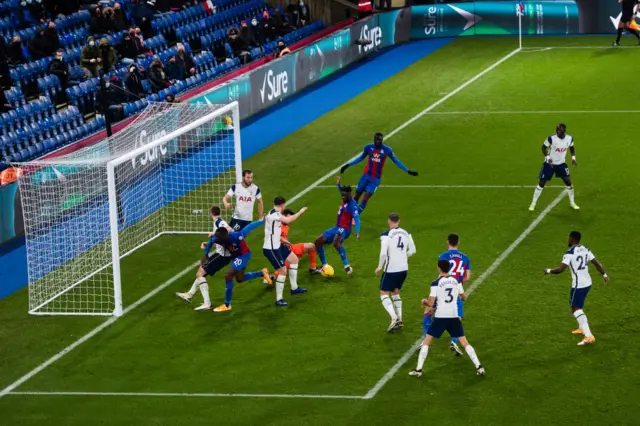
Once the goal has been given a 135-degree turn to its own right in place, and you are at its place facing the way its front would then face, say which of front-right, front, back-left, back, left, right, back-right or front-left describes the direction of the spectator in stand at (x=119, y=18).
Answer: right

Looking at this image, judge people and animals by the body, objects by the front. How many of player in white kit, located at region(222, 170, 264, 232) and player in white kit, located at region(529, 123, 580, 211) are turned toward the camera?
2

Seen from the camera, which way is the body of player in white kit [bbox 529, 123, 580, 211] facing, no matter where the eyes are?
toward the camera

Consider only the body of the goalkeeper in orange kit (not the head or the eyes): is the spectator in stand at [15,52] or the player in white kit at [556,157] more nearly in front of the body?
the player in white kit

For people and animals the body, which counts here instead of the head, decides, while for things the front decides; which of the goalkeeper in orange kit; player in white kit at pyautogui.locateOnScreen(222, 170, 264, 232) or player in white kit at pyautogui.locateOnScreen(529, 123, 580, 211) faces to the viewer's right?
the goalkeeper in orange kit

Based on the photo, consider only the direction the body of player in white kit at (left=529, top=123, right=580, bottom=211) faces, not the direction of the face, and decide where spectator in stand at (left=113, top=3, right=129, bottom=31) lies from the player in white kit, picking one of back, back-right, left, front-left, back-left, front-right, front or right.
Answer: back-right

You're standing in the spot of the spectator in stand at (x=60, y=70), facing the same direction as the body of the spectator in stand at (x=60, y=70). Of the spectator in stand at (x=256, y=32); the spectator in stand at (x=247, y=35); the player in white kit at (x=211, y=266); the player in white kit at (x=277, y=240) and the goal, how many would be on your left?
2

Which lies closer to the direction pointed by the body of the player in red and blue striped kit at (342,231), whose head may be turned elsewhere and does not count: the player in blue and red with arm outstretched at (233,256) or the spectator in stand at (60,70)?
the player in blue and red with arm outstretched

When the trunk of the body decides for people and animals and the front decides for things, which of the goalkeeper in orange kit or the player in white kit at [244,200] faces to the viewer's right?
the goalkeeper in orange kit

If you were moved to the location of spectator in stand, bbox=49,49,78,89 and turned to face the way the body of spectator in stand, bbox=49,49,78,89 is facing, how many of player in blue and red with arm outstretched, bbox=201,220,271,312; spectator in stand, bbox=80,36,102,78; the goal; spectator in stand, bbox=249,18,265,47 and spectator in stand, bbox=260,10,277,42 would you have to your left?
3

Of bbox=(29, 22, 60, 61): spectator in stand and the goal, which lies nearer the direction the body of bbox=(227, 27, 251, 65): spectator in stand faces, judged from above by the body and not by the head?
the goal

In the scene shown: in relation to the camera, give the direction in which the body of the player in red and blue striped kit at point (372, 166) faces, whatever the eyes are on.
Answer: toward the camera

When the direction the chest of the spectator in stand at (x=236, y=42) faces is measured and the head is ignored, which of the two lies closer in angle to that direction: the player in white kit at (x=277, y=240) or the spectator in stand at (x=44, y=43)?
the player in white kit

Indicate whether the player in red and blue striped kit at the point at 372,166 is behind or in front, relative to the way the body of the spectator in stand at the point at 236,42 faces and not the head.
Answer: in front

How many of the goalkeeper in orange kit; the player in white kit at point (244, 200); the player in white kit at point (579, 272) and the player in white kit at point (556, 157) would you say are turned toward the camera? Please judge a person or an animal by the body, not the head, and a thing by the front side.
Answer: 2

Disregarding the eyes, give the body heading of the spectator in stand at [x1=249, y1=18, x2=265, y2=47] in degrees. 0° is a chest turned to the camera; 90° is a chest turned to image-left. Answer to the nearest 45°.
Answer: approximately 315°

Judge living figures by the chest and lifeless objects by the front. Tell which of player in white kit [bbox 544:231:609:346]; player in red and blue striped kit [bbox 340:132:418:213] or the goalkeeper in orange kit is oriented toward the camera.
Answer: the player in red and blue striped kit

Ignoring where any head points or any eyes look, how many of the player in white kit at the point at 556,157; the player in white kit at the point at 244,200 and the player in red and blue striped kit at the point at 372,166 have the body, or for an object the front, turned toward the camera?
3
